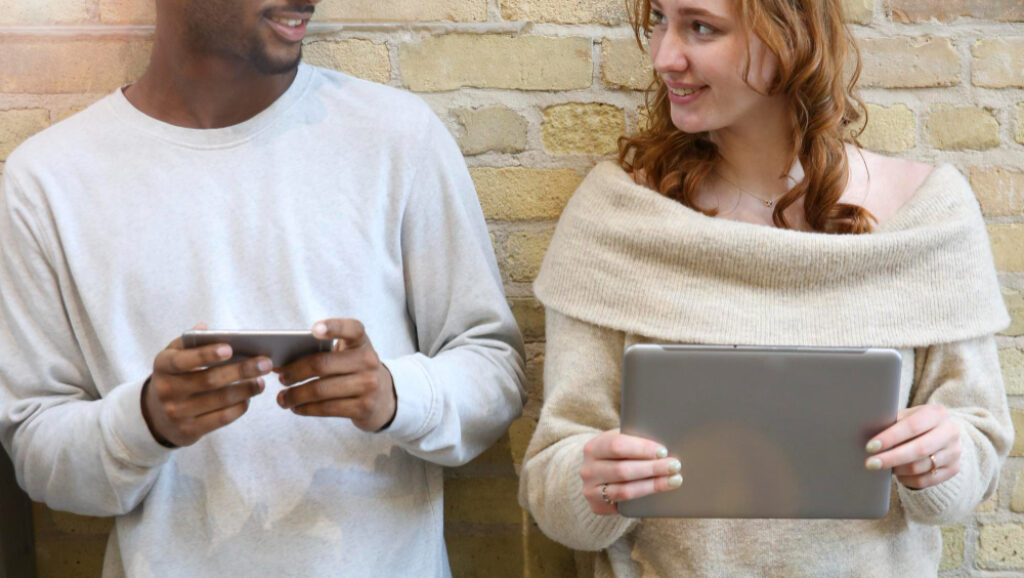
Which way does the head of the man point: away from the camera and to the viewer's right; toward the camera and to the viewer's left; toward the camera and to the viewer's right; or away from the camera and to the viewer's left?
toward the camera and to the viewer's right

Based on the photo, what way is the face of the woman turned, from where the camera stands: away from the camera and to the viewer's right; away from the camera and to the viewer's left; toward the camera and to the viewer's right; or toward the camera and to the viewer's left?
toward the camera and to the viewer's left

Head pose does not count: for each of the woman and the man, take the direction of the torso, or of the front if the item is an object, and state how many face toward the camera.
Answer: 2

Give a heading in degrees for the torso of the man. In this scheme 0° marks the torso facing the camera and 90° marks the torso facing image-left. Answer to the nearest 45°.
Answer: approximately 0°

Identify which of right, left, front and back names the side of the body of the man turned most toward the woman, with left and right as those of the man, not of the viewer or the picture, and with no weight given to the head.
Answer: left

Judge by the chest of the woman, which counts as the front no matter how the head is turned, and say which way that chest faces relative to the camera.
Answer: toward the camera

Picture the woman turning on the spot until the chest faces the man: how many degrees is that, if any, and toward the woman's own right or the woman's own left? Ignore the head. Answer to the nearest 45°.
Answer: approximately 90° to the woman's own right
